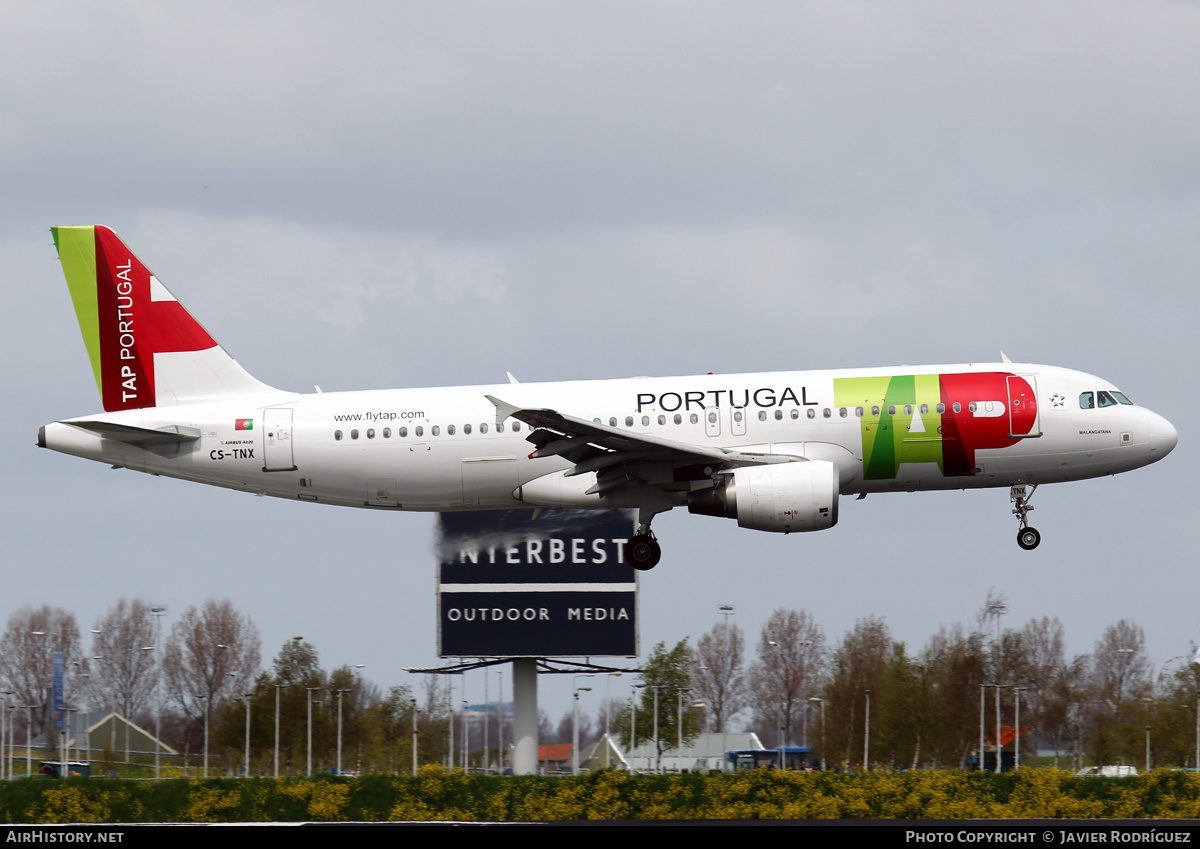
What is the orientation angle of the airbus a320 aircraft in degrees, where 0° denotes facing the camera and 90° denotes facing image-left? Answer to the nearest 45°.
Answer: approximately 270°
